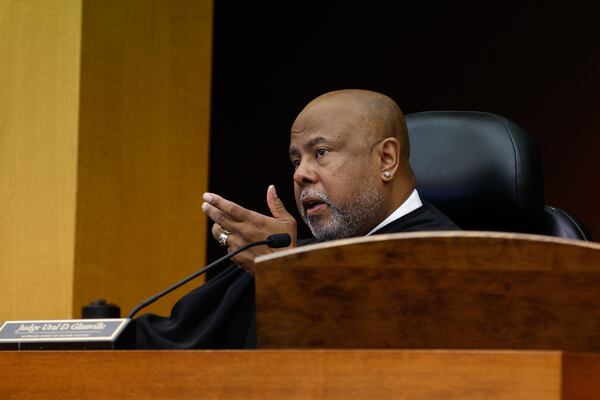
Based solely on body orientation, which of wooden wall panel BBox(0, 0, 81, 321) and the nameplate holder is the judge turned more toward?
the nameplate holder

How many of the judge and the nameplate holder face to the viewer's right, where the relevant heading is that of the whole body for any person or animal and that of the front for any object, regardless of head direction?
0

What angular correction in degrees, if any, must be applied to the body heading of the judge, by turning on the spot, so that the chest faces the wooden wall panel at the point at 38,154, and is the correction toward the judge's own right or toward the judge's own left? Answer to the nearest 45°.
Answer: approximately 90° to the judge's own right

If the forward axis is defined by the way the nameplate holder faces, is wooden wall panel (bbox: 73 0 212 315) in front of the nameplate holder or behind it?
behind

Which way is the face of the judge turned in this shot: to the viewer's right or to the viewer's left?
to the viewer's left

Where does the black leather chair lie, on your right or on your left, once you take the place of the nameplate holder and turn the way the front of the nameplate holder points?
on your left

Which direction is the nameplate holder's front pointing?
toward the camera

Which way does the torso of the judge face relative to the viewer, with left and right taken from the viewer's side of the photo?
facing the viewer and to the left of the viewer
